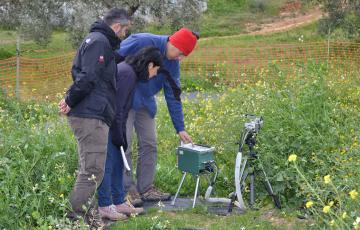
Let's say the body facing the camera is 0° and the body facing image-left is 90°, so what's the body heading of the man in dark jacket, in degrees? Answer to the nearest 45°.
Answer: approximately 270°

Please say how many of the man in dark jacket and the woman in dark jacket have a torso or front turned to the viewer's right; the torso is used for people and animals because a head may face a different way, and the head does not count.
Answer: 2

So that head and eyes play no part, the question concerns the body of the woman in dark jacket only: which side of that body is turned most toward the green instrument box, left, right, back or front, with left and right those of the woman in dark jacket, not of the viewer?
front

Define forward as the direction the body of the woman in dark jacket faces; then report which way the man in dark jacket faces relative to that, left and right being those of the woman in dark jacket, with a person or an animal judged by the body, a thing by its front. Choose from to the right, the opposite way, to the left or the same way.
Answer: the same way

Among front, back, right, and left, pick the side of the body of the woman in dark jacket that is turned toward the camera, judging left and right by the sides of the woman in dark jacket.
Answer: right
